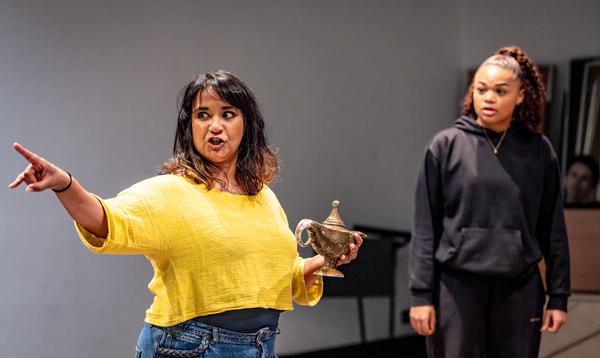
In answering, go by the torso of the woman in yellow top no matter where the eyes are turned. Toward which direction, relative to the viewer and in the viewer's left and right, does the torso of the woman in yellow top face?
facing the viewer and to the right of the viewer

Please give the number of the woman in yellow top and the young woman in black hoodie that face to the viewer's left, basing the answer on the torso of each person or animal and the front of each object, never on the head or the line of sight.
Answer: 0

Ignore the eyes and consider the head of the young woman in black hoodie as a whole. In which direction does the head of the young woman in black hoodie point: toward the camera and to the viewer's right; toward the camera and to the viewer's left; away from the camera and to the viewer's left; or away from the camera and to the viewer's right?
toward the camera and to the viewer's left

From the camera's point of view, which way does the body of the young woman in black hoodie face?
toward the camera

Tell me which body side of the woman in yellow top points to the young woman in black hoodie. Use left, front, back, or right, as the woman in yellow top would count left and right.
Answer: left

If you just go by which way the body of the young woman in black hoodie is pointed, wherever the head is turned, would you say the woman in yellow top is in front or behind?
in front
